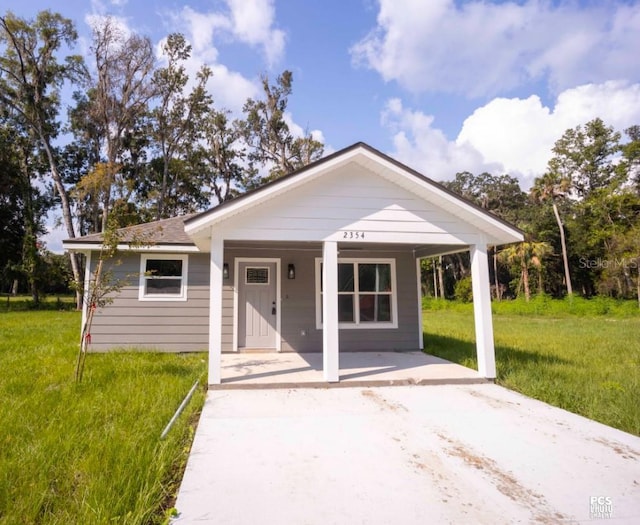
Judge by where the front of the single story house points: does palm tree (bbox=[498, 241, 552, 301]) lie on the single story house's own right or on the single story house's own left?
on the single story house's own left

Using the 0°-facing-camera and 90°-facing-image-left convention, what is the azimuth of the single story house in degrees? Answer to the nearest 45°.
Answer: approximately 0°

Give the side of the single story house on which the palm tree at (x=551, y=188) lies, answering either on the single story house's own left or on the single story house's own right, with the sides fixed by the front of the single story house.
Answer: on the single story house's own left
